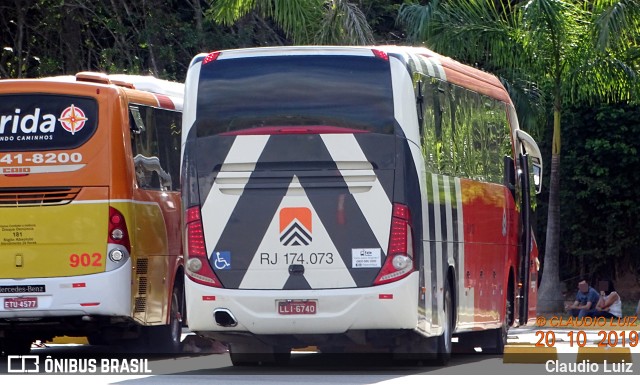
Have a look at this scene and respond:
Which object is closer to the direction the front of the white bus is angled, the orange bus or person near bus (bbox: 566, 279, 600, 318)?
the person near bus

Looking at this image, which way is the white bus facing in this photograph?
away from the camera

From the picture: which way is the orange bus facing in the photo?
away from the camera

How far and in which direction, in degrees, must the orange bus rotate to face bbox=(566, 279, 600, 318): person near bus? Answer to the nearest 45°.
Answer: approximately 45° to its right

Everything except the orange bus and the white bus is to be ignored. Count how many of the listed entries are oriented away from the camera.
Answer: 2
